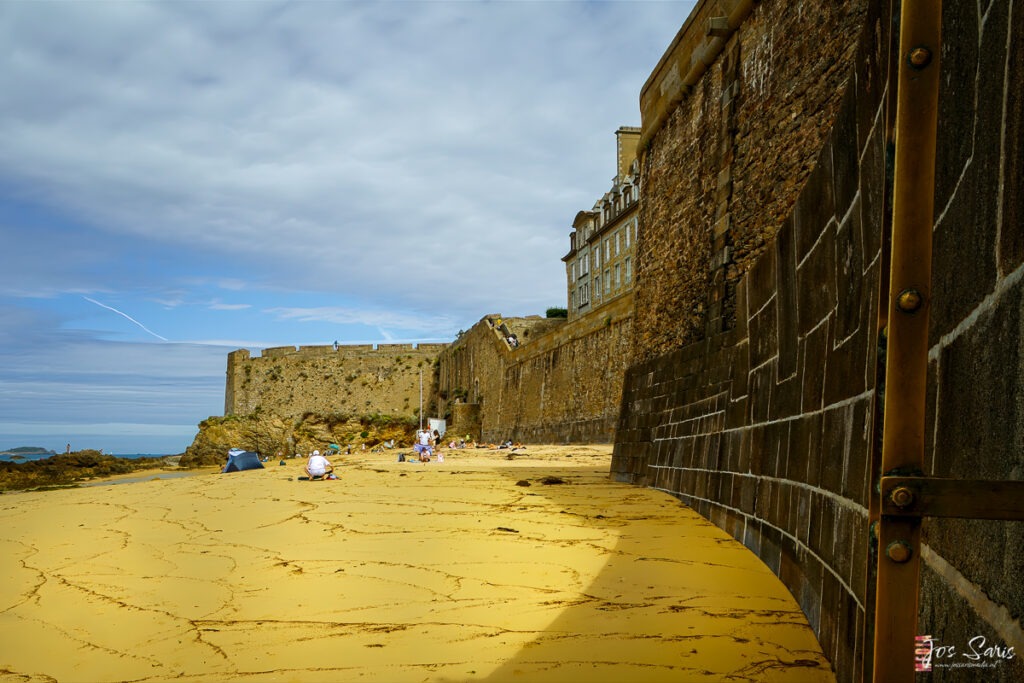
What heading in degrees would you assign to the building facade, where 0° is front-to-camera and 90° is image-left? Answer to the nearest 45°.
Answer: approximately 45°

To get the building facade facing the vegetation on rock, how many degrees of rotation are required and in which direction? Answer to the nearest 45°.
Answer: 0° — it already faces it

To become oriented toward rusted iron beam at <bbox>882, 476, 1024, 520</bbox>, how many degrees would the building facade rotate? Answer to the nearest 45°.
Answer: approximately 45° to its left

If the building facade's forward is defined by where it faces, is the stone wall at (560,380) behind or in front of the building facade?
in front

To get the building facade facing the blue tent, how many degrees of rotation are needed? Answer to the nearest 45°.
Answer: approximately 45° to its left

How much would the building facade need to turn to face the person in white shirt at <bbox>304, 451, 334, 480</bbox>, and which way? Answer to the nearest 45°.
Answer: approximately 45° to its left

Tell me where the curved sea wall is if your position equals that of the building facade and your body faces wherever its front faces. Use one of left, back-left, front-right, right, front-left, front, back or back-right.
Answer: front-left
